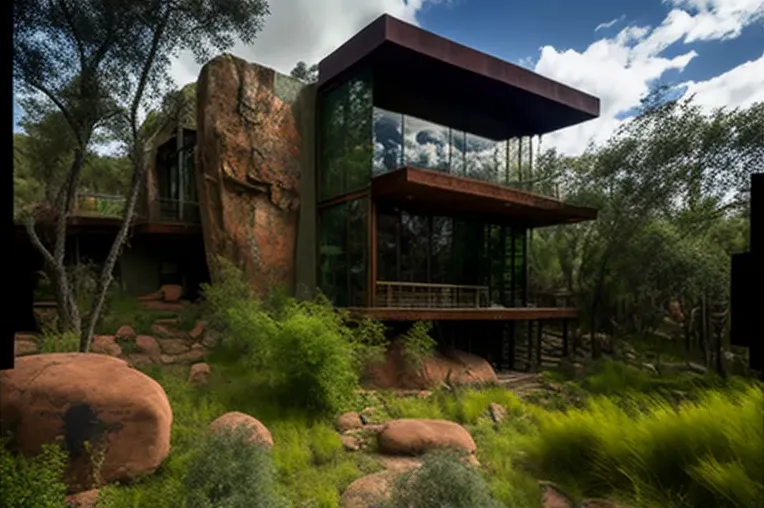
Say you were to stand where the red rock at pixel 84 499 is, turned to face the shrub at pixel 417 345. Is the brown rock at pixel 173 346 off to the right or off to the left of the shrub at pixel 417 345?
left
